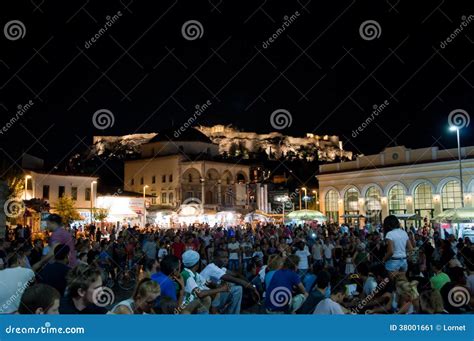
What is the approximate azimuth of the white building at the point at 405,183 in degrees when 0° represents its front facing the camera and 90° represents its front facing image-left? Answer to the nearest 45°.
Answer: approximately 45°

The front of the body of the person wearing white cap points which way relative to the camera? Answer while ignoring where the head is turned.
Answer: to the viewer's right

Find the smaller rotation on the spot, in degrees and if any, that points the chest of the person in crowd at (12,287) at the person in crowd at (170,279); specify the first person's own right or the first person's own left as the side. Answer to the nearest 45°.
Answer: approximately 90° to the first person's own right
